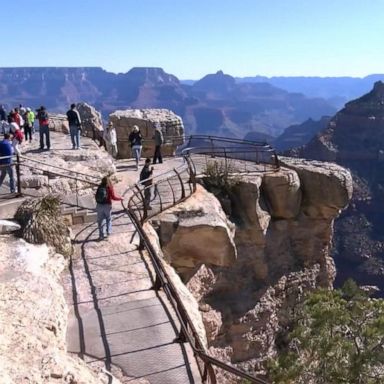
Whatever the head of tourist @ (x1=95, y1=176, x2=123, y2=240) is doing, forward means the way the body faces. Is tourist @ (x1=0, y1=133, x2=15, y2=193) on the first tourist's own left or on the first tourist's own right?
on the first tourist's own left

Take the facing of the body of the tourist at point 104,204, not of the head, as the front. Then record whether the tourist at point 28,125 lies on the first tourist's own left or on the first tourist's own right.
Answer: on the first tourist's own left

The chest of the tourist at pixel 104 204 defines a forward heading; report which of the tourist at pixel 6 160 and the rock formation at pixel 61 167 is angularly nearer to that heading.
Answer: the rock formation

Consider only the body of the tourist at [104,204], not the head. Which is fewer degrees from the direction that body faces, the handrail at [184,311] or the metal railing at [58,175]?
the metal railing

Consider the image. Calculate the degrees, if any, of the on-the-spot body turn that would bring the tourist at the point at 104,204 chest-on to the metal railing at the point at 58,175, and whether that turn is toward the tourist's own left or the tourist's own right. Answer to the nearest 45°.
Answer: approximately 45° to the tourist's own left

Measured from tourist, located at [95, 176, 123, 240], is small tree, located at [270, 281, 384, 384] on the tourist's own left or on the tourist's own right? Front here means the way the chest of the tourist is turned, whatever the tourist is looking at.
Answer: on the tourist's own right

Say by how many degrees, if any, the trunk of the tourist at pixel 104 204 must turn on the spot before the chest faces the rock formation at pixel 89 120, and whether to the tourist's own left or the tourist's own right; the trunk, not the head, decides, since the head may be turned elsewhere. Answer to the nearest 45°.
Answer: approximately 45° to the tourist's own left

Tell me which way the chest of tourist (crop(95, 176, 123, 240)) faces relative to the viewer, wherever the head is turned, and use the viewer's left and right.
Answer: facing away from the viewer and to the right of the viewer
